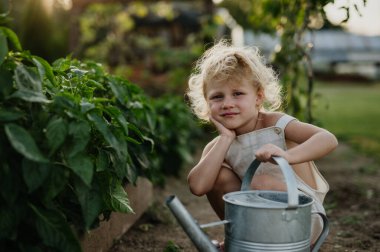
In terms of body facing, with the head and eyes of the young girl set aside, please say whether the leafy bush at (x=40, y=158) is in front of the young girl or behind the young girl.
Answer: in front

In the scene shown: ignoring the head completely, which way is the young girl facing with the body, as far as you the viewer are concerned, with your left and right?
facing the viewer

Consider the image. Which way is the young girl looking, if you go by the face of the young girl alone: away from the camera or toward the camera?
toward the camera
